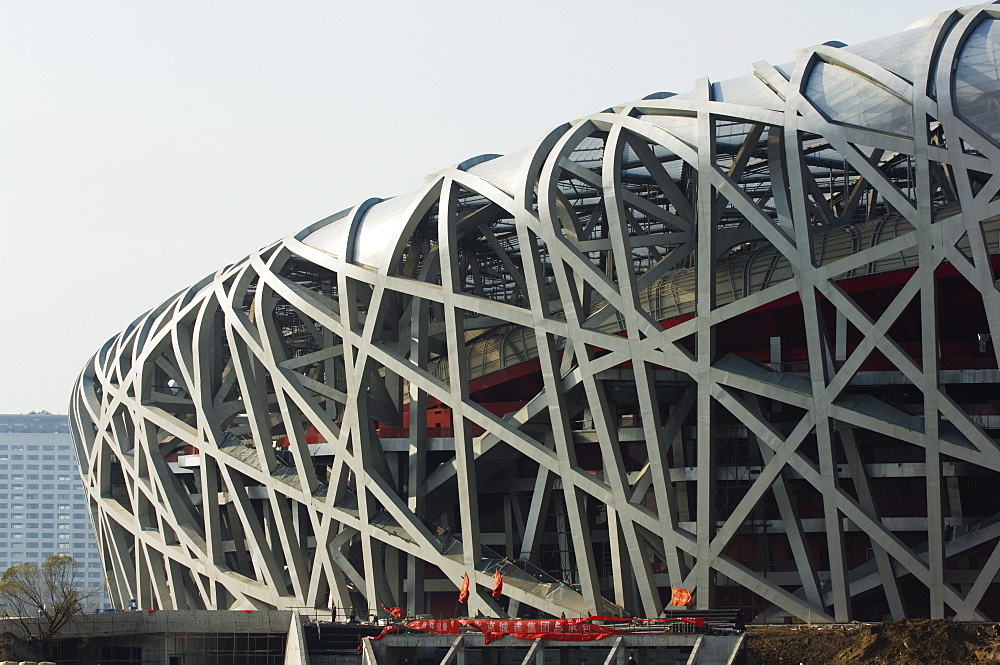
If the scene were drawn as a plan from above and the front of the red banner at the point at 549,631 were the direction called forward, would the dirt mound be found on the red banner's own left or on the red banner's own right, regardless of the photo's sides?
on the red banner's own left

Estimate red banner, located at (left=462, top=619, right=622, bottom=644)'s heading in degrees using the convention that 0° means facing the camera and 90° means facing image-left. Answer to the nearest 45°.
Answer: approximately 0°

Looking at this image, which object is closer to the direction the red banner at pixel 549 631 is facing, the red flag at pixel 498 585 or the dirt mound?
the dirt mound

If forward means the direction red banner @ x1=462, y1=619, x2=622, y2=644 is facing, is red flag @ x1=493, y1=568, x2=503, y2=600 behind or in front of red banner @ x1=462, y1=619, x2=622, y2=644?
behind

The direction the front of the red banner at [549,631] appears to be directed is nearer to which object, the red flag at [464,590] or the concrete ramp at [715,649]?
the concrete ramp

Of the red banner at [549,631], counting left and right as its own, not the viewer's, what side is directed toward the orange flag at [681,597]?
left

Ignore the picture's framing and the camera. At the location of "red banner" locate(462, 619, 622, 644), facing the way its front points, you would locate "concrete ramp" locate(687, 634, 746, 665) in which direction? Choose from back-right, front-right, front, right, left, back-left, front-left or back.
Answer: front-left

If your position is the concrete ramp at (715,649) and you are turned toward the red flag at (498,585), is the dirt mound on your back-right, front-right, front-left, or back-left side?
back-right
